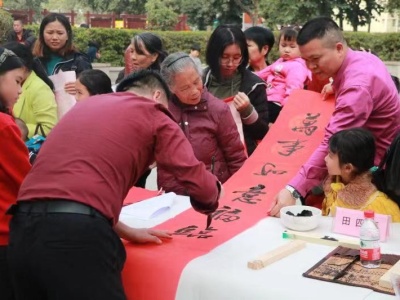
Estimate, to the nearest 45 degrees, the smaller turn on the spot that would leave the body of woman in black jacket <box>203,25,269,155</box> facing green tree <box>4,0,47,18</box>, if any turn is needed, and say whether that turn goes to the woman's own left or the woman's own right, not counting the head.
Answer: approximately 180°

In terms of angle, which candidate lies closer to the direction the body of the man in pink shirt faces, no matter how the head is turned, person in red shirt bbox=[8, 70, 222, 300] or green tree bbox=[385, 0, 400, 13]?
the person in red shirt

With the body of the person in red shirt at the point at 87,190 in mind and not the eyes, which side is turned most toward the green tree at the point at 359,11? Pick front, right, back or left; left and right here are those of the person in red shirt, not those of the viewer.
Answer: front

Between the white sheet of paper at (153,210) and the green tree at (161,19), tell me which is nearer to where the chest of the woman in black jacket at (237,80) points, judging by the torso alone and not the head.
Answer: the white sheet of paper

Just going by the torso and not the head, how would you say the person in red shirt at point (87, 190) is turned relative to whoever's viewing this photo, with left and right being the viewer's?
facing away from the viewer and to the right of the viewer

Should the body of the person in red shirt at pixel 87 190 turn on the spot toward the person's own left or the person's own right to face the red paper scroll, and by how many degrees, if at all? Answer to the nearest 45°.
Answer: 0° — they already face it

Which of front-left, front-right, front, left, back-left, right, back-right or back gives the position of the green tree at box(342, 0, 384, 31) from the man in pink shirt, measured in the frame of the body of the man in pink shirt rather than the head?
right

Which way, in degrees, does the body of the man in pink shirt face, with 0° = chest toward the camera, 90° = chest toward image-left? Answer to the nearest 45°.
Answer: approximately 90°

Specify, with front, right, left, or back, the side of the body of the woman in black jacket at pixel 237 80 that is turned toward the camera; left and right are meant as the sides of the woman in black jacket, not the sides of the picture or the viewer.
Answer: front

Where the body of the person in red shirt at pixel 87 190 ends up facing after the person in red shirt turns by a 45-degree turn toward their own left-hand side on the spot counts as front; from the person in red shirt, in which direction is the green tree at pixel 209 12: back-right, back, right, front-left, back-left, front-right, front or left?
front

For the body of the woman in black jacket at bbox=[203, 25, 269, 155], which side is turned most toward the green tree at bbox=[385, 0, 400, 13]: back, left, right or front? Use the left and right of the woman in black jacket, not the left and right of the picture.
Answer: back

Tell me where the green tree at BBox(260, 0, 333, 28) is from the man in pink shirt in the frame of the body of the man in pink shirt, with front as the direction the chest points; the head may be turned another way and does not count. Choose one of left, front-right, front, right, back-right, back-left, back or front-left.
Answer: right

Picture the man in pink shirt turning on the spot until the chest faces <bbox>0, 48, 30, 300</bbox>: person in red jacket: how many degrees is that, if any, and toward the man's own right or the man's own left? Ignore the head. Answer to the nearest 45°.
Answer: approximately 45° to the man's own left

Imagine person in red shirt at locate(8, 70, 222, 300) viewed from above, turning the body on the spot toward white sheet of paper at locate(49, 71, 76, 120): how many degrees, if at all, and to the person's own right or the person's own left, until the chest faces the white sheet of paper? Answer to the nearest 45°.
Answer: approximately 45° to the person's own left

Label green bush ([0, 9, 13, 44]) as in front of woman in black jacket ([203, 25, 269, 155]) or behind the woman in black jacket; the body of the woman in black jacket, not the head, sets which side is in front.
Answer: behind

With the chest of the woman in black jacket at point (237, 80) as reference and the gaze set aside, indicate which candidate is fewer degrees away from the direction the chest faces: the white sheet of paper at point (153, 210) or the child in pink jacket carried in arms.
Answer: the white sheet of paper
